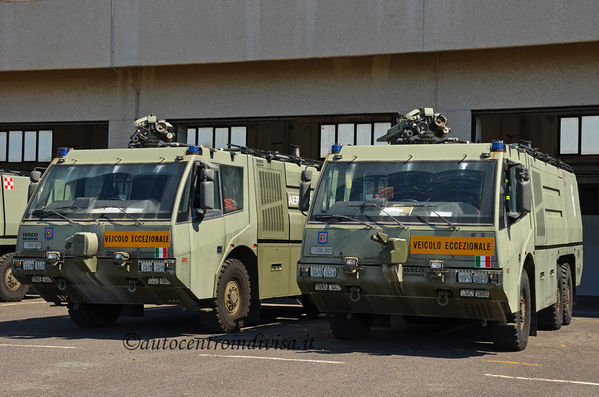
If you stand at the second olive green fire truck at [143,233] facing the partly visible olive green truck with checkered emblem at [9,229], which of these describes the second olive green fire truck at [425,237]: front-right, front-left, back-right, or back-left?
back-right

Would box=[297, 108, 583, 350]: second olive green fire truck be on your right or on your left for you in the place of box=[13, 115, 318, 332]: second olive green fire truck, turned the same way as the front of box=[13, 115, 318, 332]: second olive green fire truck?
on your left

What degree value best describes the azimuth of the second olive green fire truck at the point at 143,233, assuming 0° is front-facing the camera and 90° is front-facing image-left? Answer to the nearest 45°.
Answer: approximately 45°

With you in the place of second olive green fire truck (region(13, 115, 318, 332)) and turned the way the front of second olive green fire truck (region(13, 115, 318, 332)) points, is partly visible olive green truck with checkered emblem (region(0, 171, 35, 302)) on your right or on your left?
on your right
